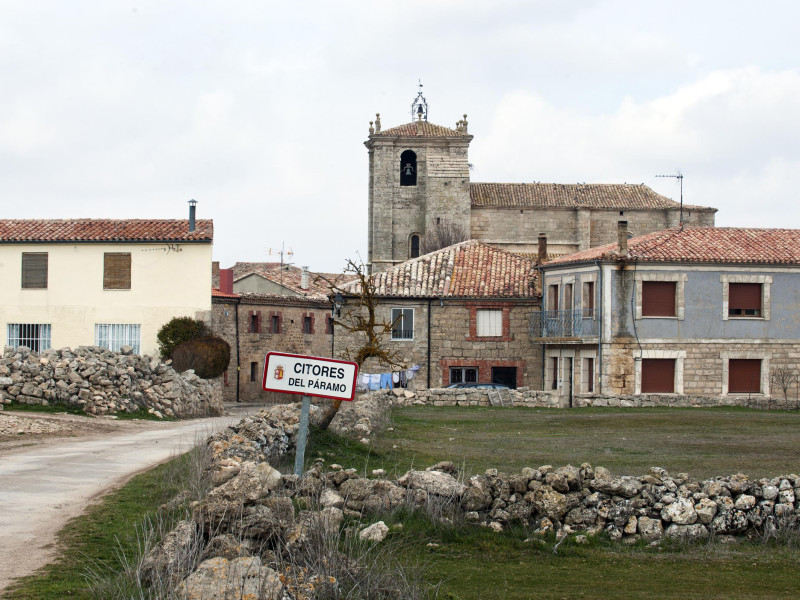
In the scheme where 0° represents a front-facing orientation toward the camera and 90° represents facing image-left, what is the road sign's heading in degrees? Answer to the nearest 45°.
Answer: approximately 0°

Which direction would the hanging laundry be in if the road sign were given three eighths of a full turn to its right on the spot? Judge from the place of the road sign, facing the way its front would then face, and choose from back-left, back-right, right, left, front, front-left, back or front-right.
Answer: front-right

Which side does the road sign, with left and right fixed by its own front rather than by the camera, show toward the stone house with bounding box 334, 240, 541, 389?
back
